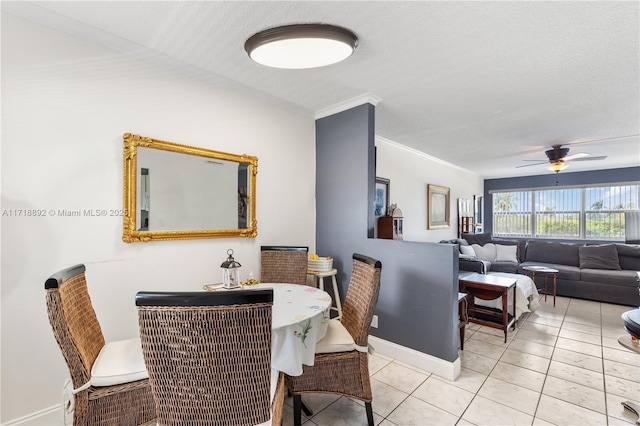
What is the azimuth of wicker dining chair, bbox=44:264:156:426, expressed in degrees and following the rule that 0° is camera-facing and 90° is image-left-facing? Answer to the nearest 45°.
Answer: approximately 270°

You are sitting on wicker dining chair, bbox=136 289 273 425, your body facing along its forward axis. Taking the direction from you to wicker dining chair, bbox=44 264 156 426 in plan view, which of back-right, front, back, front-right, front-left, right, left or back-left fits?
front-left

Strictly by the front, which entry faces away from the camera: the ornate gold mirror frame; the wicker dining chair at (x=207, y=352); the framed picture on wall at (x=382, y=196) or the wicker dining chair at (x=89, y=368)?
the wicker dining chair at (x=207, y=352)

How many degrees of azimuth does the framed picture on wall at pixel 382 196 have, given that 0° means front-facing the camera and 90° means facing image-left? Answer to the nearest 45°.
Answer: approximately 315°

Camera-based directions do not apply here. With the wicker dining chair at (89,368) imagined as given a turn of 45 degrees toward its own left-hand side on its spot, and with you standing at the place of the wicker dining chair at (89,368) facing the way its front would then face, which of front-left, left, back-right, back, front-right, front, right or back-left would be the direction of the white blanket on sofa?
front-right

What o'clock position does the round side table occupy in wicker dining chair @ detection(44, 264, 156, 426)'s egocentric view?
The round side table is roughly at 12 o'clock from the wicker dining chair.

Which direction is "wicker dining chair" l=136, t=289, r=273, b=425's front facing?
away from the camera

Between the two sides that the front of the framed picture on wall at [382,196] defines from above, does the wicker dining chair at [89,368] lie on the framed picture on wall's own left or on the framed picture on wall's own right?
on the framed picture on wall's own right

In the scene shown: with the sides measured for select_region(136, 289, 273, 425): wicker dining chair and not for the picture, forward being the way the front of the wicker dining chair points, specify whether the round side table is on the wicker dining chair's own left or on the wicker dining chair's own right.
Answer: on the wicker dining chair's own right

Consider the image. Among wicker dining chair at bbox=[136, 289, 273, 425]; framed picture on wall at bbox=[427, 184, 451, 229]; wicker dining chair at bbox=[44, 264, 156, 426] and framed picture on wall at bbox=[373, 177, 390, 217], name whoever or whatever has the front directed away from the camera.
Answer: wicker dining chair at bbox=[136, 289, 273, 425]

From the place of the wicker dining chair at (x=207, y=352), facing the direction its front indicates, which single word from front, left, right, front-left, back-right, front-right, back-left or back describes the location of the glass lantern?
front

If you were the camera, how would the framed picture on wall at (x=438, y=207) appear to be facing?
facing the viewer and to the right of the viewer

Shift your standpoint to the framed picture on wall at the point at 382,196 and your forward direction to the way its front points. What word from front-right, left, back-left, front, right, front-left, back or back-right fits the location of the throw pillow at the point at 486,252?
left

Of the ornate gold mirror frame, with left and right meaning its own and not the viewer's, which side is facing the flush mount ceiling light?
front

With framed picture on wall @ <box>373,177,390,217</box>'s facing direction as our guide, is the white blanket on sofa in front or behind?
in front

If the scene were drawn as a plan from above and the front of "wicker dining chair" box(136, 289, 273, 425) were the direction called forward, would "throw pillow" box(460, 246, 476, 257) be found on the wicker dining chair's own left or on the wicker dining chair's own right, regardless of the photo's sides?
on the wicker dining chair's own right

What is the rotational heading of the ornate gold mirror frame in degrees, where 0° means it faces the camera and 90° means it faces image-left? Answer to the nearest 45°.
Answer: approximately 315°

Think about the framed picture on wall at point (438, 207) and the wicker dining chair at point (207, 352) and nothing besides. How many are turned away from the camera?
1
